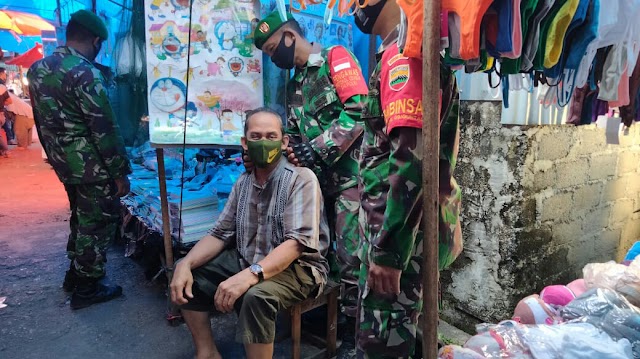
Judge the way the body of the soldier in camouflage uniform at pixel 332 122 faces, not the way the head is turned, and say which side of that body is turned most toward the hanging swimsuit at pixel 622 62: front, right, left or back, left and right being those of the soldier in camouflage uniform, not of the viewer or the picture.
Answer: left

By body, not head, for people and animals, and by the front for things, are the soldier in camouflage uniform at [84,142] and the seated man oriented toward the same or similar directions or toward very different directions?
very different directions

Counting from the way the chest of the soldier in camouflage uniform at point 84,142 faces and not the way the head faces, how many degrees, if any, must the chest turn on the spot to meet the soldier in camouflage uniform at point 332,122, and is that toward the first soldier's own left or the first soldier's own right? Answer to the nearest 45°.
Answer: approximately 90° to the first soldier's own right

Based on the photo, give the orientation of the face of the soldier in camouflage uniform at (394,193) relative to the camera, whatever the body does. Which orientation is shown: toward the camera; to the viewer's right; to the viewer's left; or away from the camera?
to the viewer's left

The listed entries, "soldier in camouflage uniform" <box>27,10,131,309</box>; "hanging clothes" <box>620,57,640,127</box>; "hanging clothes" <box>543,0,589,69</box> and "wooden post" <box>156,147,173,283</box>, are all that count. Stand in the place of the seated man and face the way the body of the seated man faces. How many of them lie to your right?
2

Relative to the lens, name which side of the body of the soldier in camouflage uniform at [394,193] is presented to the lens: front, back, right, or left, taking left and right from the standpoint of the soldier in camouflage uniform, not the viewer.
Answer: left

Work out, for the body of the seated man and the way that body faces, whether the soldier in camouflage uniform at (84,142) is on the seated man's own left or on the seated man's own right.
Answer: on the seated man's own right

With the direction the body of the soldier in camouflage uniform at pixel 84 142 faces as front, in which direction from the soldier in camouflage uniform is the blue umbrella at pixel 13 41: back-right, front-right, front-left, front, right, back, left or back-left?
front-left

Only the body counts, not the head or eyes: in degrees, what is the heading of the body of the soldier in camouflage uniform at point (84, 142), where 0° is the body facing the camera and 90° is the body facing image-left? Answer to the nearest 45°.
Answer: approximately 225°
